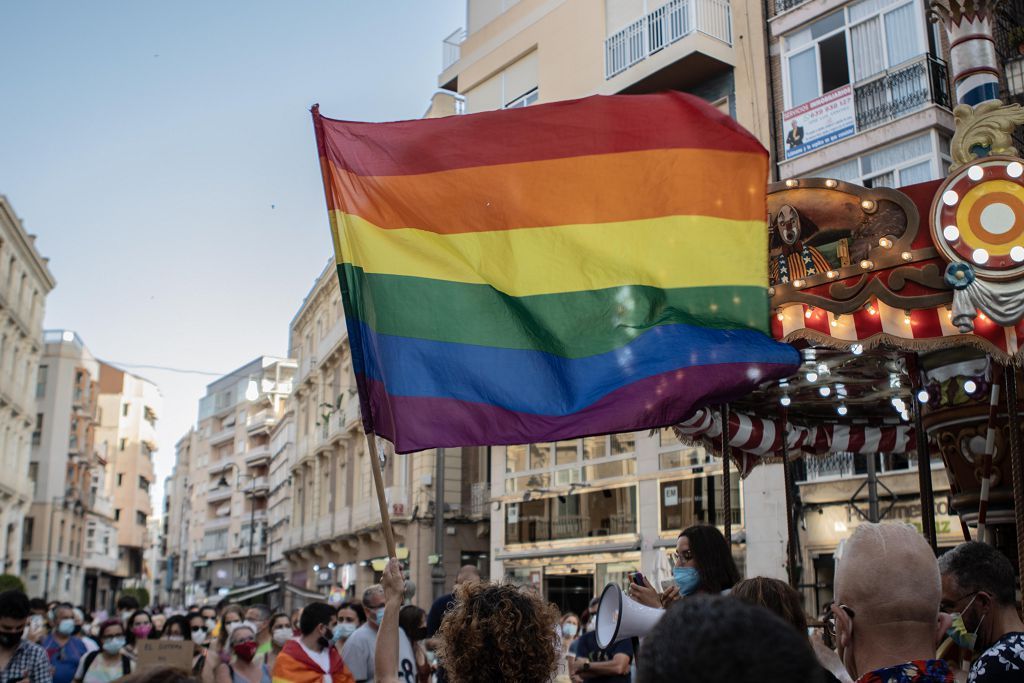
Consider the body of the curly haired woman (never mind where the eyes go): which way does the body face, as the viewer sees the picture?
away from the camera

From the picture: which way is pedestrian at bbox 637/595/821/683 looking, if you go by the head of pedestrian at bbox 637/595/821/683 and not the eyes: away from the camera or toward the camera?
away from the camera

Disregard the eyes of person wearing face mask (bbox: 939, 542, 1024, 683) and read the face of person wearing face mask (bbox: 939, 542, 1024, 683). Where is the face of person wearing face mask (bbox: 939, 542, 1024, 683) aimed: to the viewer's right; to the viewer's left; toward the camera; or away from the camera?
to the viewer's left

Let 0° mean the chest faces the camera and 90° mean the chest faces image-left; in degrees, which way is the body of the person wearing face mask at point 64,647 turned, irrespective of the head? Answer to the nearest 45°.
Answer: approximately 0°

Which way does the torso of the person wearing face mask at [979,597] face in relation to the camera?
to the viewer's left

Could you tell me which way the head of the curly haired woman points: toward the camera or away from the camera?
away from the camera
